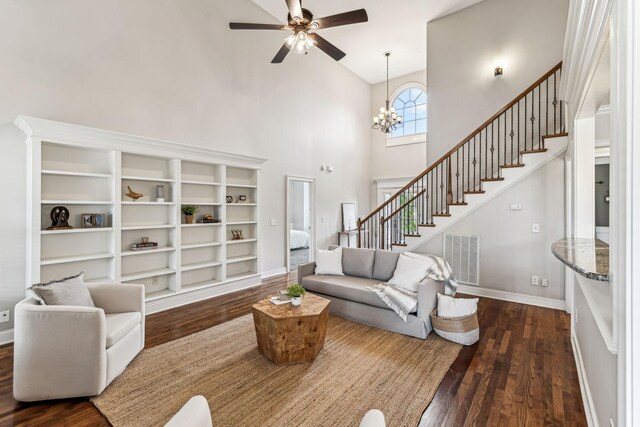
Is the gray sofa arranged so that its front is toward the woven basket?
no

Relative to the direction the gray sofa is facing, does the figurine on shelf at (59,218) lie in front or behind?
in front

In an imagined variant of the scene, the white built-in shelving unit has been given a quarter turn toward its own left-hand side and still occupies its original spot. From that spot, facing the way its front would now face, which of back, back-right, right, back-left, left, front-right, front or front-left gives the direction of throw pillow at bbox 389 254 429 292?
right

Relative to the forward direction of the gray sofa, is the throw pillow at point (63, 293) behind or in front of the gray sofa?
in front

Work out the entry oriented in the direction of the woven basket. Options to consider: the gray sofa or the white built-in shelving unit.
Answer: the white built-in shelving unit

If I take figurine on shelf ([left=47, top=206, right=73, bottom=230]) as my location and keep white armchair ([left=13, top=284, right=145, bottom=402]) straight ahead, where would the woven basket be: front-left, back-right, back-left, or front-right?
front-left

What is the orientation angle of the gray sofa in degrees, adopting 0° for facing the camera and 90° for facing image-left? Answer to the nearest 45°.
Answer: approximately 45°

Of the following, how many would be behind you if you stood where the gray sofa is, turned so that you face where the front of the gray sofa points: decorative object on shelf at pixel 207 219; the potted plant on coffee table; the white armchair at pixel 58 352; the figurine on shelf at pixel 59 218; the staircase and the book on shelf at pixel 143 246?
1

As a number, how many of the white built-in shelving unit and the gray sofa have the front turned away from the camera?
0

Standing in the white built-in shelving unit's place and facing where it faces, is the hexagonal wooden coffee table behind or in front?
in front

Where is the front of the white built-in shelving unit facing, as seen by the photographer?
facing the viewer and to the right of the viewer

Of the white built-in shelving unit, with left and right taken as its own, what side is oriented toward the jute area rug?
front

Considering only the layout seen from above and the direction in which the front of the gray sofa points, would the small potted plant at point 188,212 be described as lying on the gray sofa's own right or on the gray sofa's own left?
on the gray sofa's own right

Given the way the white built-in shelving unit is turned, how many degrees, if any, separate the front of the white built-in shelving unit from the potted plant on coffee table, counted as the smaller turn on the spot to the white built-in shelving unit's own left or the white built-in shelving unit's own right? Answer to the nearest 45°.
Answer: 0° — it already faces it

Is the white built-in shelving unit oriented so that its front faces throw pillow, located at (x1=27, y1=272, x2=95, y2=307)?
no

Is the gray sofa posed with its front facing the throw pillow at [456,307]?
no

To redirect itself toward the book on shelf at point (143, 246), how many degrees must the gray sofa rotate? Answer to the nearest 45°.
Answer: approximately 45° to its right

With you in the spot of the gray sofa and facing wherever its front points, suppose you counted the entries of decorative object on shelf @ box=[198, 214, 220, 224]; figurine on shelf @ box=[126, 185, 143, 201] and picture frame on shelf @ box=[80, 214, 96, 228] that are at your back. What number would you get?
0

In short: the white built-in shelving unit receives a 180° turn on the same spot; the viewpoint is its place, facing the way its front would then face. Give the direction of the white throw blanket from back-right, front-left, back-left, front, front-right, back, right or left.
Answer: back
